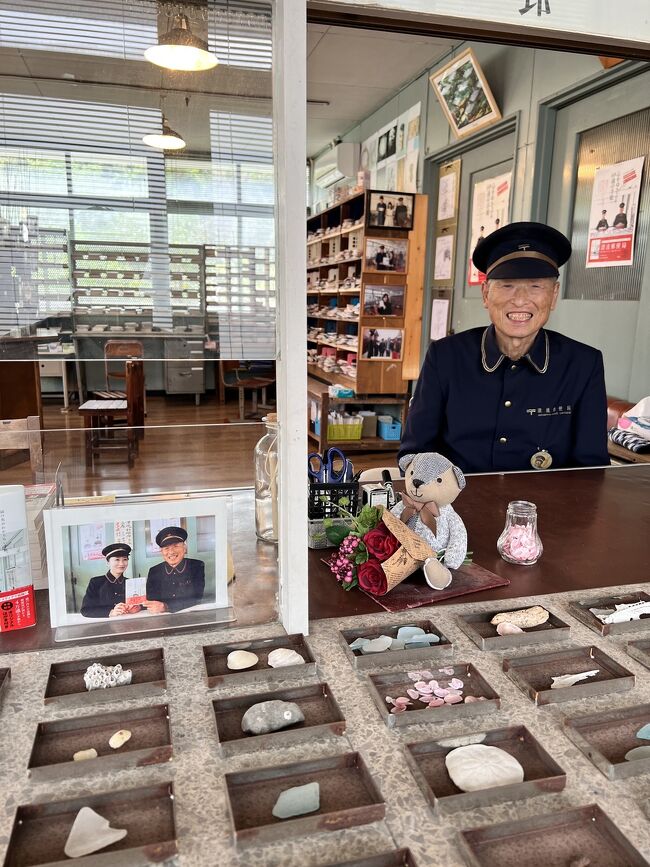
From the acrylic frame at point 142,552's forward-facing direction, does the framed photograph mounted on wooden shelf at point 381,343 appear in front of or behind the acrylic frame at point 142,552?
behind

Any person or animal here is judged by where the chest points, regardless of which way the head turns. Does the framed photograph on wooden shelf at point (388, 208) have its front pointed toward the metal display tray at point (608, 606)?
yes

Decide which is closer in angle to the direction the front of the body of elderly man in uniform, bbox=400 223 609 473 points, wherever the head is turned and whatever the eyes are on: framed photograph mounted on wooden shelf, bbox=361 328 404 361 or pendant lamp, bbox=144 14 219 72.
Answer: the pendant lamp

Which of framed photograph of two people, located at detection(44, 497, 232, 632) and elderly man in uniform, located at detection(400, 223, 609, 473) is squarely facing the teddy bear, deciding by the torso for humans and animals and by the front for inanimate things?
the elderly man in uniform

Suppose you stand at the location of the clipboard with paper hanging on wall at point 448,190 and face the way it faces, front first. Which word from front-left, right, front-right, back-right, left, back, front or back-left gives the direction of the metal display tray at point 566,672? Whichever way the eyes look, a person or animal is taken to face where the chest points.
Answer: front-left

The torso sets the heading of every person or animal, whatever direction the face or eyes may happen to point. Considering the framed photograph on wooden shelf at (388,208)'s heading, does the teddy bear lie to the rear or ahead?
ahead

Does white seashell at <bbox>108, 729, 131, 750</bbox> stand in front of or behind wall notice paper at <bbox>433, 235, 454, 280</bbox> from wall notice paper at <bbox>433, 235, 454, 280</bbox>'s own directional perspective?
in front

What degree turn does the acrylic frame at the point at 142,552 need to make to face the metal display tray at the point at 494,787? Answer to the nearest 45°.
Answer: approximately 45° to its left

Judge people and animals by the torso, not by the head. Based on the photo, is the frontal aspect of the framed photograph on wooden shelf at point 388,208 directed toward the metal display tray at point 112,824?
yes

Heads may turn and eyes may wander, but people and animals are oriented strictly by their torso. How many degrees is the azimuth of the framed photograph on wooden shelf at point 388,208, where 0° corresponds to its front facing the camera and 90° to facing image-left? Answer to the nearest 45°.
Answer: approximately 0°

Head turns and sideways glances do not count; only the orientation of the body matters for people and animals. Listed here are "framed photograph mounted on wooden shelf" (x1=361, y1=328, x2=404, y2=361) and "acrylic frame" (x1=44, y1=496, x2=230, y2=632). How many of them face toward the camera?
2
